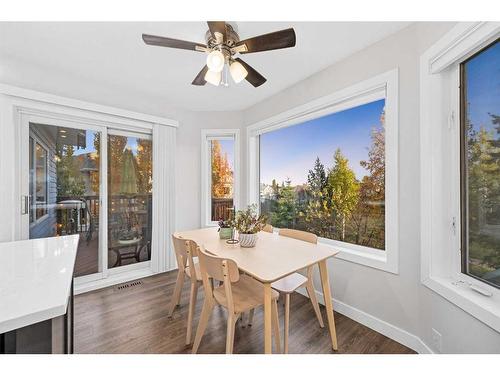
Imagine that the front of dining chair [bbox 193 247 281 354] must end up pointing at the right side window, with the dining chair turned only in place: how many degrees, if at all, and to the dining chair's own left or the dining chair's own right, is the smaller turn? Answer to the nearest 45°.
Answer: approximately 45° to the dining chair's own right

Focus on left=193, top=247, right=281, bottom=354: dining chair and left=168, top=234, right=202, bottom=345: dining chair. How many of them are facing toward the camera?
0

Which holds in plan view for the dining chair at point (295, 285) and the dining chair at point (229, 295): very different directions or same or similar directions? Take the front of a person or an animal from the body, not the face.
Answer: very different directions

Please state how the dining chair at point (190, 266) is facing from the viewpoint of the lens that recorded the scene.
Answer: facing away from the viewer and to the right of the viewer

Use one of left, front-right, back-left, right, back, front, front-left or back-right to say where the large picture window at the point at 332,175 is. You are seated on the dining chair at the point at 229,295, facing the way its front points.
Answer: front

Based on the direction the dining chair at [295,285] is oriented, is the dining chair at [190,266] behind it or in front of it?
in front

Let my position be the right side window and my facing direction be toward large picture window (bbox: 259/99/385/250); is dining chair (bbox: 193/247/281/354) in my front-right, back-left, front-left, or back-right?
front-left

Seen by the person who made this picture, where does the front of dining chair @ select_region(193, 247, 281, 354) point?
facing away from the viewer and to the right of the viewer

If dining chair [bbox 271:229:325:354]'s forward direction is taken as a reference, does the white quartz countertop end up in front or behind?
in front

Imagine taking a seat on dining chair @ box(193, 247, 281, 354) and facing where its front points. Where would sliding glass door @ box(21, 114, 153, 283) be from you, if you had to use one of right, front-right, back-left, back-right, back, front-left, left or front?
left

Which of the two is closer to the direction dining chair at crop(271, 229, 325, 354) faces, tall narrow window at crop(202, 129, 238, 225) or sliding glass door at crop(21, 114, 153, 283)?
the sliding glass door

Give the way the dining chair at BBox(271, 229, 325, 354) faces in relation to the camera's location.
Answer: facing the viewer and to the left of the viewer

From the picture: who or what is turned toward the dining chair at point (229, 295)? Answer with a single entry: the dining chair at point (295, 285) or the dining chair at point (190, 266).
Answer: the dining chair at point (295, 285)
